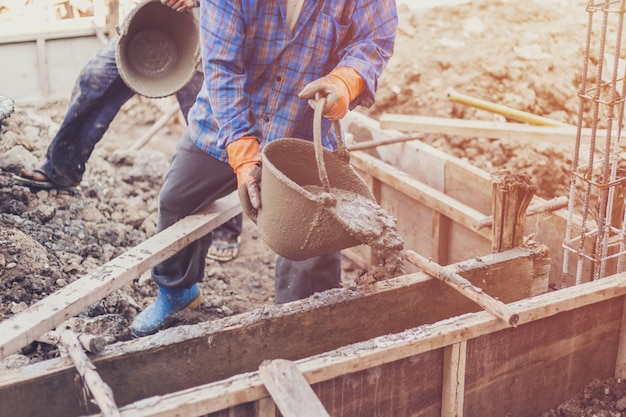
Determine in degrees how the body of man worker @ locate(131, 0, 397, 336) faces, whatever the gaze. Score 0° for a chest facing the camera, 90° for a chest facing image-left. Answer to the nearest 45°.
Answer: approximately 0°

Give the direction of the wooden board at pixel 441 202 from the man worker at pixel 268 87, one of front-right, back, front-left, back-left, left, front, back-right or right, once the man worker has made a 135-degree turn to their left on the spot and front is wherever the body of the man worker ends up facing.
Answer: front

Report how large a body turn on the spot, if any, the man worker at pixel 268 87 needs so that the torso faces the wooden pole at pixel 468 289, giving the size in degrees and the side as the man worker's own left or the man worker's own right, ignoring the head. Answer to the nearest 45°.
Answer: approximately 45° to the man worker's own left

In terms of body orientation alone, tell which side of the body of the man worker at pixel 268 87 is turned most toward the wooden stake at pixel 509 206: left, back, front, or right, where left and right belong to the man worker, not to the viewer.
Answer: left

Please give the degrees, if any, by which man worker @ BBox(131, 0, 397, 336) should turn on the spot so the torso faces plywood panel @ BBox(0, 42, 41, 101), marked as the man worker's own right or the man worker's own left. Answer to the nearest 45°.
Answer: approximately 135° to the man worker's own right

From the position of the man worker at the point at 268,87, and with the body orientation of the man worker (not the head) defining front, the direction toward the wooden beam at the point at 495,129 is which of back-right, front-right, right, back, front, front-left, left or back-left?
back-left
